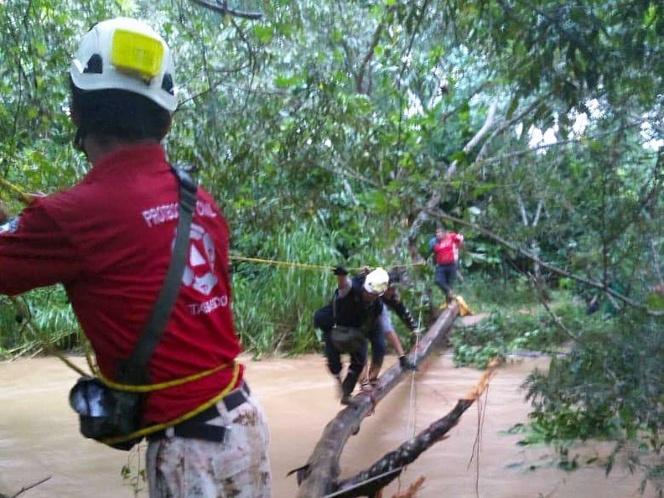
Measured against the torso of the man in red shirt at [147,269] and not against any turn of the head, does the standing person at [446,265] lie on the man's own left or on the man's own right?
on the man's own right

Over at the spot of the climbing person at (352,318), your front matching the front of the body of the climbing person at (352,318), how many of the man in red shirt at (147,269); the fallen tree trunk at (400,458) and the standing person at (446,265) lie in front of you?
2

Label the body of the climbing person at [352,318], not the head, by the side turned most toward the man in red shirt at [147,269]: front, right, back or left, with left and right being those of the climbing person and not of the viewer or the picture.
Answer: front

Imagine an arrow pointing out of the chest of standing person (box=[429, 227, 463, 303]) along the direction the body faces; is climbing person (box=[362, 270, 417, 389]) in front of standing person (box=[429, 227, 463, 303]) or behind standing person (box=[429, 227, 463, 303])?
in front

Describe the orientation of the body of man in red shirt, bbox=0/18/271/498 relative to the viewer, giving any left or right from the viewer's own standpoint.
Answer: facing away from the viewer and to the left of the viewer

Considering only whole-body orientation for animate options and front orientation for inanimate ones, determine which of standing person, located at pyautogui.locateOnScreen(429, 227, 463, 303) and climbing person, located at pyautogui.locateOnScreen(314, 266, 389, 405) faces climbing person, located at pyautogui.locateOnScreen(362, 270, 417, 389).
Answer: standing person, located at pyautogui.locateOnScreen(429, 227, 463, 303)

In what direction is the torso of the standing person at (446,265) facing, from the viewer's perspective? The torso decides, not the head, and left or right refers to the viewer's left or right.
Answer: facing the viewer

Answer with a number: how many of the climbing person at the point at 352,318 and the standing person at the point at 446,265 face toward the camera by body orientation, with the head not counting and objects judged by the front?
2

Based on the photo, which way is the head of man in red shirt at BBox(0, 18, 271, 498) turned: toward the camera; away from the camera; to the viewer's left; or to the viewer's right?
away from the camera

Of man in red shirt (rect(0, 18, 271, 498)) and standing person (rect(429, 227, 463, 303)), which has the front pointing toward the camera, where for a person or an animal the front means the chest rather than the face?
the standing person

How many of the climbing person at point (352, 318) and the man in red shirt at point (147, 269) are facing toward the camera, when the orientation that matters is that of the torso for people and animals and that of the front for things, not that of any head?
1

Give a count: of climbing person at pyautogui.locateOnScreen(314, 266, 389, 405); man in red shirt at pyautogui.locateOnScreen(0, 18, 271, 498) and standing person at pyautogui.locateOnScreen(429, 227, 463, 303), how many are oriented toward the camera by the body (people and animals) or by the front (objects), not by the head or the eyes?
2

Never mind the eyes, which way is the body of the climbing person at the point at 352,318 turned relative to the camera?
toward the camera

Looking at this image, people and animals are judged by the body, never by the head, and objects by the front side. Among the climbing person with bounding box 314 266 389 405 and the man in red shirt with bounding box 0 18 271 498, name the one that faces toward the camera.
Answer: the climbing person

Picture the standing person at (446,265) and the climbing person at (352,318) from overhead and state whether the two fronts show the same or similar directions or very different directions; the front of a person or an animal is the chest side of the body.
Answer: same or similar directions
